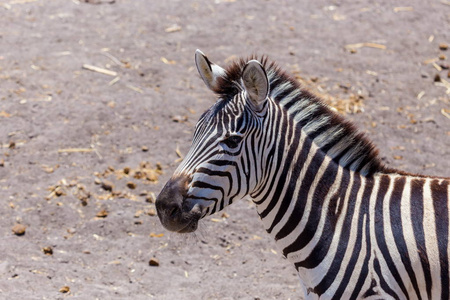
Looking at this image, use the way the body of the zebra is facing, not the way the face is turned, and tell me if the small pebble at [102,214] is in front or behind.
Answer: in front

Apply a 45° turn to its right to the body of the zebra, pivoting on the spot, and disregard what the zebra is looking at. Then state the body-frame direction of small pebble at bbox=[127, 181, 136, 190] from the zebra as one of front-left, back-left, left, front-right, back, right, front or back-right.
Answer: front

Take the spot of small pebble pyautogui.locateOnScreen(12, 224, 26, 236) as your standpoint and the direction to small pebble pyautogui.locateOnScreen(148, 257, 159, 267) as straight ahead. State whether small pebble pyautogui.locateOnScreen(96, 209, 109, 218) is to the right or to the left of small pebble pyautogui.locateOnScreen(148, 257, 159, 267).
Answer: left

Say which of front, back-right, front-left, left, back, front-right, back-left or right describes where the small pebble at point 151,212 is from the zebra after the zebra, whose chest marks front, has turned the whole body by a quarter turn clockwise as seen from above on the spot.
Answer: front-left

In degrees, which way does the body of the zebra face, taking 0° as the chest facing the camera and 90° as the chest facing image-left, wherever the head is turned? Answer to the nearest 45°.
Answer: approximately 90°

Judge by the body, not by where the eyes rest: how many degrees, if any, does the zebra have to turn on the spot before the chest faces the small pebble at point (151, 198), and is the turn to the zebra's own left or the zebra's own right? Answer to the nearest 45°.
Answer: approximately 45° to the zebra's own right

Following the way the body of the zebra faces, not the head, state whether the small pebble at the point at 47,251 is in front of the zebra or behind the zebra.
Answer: in front
